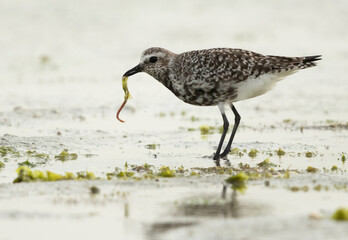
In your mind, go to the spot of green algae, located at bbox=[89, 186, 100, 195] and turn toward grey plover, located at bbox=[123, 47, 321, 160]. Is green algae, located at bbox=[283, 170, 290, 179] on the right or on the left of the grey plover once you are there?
right

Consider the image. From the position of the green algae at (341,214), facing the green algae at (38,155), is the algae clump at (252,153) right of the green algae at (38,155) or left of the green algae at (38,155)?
right

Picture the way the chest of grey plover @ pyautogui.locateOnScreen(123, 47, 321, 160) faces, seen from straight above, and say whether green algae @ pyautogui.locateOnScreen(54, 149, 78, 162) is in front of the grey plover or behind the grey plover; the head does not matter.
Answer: in front

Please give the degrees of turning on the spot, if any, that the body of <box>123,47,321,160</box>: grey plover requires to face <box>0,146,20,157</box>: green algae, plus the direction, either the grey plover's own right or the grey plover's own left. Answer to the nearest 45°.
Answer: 0° — it already faces it

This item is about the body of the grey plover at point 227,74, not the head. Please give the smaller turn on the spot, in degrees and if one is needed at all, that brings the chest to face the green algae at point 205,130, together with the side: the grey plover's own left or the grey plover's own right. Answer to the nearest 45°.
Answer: approximately 90° to the grey plover's own right

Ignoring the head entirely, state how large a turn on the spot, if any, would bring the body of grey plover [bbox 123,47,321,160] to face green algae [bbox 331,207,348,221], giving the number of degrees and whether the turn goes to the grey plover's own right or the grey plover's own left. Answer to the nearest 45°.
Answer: approximately 90° to the grey plover's own left

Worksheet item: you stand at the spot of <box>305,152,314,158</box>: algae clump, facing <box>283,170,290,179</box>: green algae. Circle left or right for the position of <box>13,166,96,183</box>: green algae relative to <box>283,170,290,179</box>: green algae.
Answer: right

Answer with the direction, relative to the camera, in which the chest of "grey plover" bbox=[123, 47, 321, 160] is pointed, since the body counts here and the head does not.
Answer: to the viewer's left
